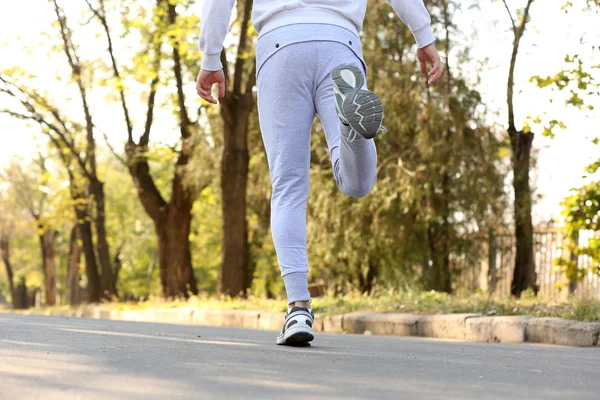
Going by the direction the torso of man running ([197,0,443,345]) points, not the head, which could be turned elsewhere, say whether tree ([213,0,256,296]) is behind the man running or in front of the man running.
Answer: in front

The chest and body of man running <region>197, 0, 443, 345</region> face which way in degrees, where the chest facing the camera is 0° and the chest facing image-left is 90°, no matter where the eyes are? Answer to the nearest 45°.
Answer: approximately 180°

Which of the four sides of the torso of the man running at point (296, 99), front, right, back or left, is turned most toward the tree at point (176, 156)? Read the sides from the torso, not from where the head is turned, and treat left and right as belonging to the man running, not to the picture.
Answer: front

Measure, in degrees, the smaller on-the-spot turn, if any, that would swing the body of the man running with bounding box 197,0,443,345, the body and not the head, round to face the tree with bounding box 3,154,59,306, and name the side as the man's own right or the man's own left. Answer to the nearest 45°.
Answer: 0° — they already face it

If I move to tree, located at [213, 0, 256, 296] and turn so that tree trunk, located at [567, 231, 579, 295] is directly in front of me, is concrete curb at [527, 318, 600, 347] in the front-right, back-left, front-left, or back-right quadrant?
front-right

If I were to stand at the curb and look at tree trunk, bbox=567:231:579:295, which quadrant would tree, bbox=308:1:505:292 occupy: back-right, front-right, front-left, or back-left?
front-left

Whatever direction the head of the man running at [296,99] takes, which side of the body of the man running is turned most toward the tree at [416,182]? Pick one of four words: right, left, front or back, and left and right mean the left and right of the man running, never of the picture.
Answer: front

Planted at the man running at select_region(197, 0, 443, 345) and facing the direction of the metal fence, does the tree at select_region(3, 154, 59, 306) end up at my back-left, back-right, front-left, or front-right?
front-left

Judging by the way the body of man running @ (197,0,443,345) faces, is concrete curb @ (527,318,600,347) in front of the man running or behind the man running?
in front
